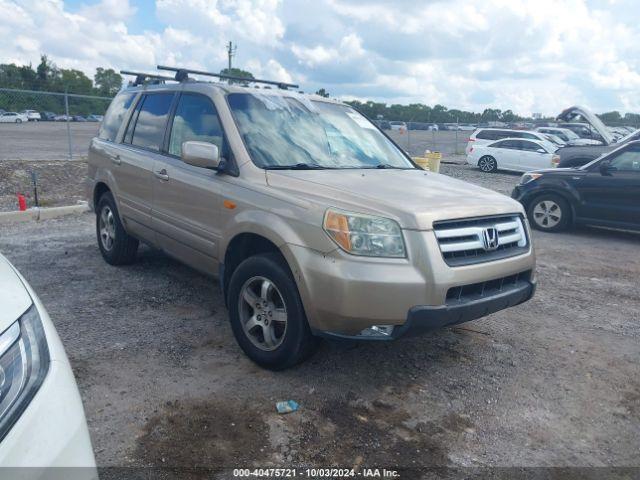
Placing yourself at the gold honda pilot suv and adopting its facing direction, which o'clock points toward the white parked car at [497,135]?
The white parked car is roughly at 8 o'clock from the gold honda pilot suv.

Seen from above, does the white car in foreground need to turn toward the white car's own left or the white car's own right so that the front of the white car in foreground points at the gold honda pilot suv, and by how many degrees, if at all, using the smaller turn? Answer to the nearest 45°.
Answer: approximately 90° to the white car's own left

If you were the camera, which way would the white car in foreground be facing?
facing the viewer and to the right of the viewer

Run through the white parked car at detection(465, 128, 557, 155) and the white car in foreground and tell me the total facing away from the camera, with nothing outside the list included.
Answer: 0

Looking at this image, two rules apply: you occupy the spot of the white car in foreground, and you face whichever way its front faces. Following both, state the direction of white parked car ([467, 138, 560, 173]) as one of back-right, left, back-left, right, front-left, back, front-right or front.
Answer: left

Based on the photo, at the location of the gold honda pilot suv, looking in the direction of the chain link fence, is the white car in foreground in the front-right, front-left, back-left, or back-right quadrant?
back-left

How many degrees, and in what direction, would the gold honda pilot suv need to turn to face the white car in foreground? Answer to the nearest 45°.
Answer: approximately 45° to its right

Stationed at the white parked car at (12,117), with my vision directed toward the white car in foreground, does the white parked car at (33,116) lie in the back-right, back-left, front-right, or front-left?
back-left

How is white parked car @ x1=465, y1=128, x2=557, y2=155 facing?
to the viewer's right

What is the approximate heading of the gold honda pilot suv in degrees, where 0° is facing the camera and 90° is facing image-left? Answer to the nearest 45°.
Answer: approximately 315°
